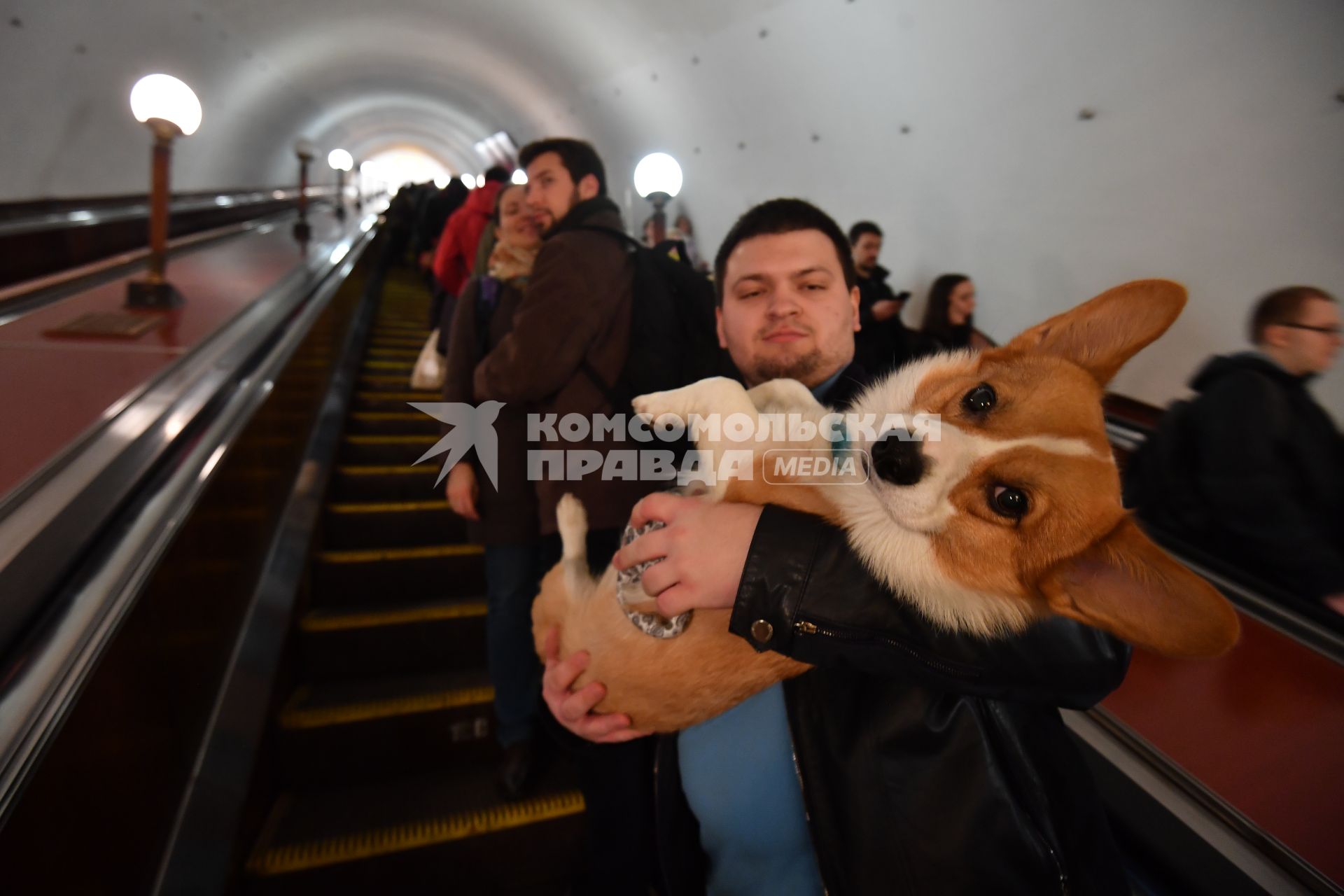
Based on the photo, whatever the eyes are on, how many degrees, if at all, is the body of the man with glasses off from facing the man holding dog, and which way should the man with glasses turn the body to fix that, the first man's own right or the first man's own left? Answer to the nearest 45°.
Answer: approximately 90° to the first man's own right
